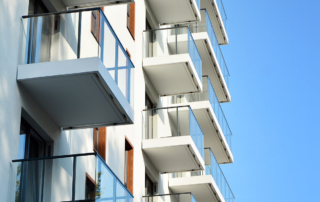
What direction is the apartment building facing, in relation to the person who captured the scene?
facing to the right of the viewer
